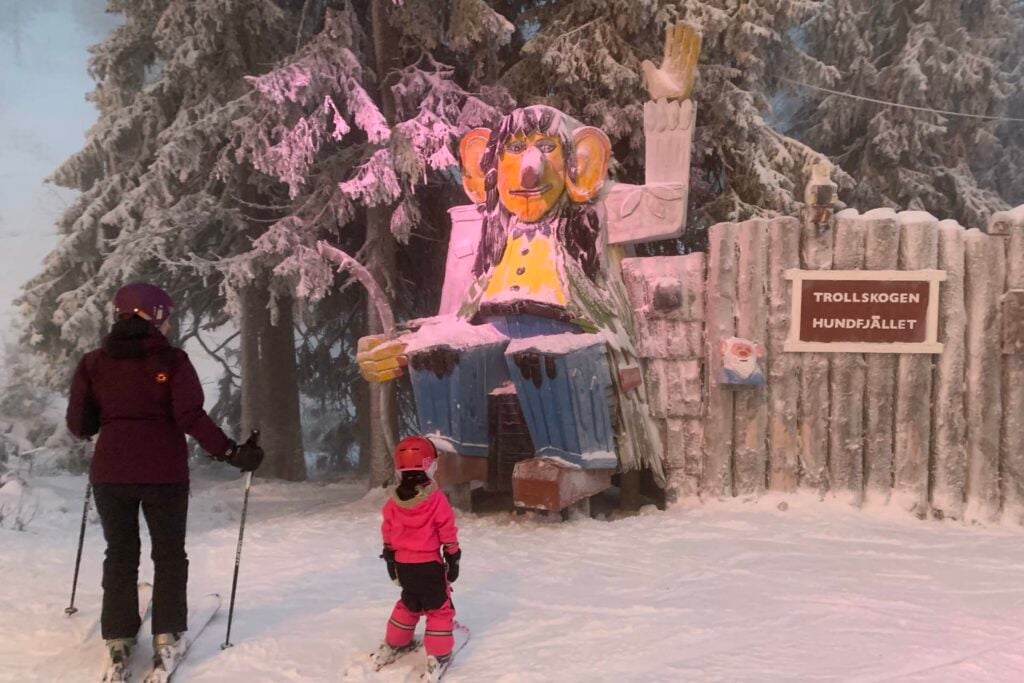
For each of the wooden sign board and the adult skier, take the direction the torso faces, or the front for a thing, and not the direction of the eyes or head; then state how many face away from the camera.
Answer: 1

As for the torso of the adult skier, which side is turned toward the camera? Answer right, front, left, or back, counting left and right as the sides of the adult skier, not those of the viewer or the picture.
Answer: back

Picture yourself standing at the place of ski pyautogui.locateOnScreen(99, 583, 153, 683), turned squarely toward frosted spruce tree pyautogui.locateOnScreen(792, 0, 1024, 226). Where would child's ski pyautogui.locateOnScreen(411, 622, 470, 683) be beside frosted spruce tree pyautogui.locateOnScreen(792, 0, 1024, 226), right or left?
right

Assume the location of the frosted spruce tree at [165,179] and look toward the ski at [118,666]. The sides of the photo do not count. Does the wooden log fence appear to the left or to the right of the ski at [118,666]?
left

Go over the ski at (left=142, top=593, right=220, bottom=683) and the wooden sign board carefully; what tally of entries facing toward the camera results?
1

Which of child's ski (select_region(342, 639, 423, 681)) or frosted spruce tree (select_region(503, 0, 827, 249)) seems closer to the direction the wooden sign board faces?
the child's ski

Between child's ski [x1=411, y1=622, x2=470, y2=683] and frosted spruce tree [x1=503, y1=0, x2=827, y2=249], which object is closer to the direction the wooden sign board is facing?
the child's ski

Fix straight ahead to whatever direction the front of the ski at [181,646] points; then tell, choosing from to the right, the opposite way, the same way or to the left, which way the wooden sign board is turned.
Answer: the opposite way

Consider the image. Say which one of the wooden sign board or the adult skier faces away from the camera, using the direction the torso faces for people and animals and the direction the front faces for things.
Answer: the adult skier

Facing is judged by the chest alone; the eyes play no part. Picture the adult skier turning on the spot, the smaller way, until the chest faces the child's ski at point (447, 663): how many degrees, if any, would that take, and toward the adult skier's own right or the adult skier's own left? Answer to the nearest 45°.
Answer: approximately 135° to the adult skier's own right

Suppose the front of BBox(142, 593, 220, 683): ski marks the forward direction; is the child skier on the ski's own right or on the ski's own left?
on the ski's own right
